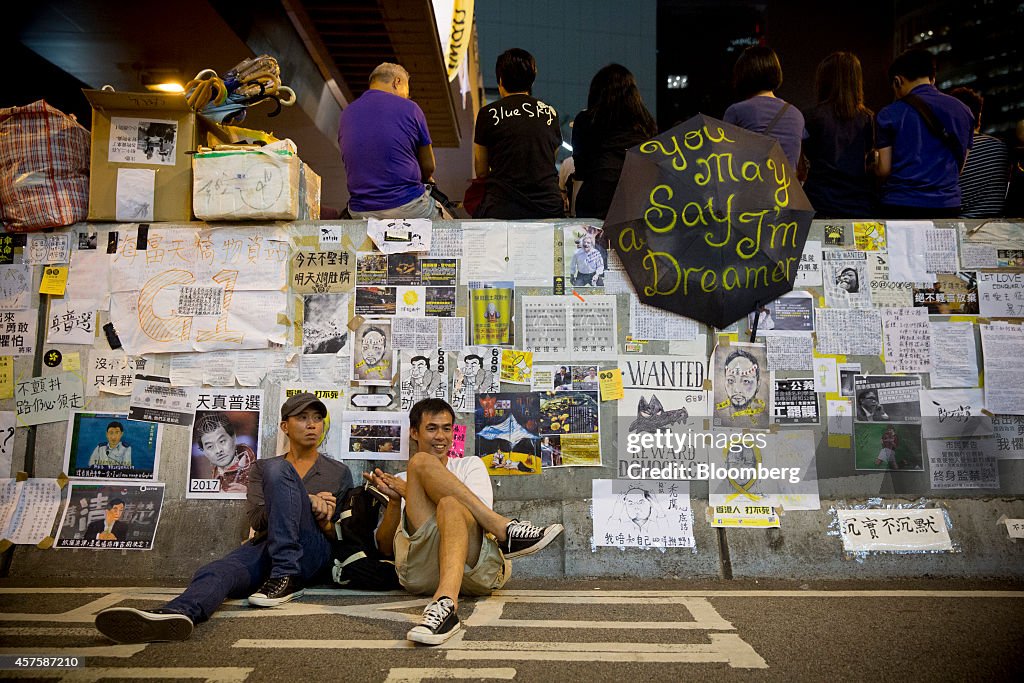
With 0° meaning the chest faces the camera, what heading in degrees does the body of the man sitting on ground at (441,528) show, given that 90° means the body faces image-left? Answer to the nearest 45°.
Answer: approximately 0°

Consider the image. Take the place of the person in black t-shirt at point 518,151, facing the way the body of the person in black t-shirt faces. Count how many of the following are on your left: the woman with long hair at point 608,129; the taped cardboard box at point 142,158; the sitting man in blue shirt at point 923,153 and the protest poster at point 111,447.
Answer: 2

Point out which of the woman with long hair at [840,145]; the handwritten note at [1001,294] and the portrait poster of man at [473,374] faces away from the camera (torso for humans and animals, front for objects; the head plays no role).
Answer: the woman with long hair

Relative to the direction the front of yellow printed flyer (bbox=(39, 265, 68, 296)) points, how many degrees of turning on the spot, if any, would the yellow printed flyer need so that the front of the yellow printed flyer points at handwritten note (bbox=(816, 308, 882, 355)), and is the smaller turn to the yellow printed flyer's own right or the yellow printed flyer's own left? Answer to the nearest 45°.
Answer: approximately 45° to the yellow printed flyer's own left

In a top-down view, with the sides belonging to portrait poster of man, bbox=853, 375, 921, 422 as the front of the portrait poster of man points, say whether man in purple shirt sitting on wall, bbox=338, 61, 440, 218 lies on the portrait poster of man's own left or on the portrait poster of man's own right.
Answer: on the portrait poster of man's own right

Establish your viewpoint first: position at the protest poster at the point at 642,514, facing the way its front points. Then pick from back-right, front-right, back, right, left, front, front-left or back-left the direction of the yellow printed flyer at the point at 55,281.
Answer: right

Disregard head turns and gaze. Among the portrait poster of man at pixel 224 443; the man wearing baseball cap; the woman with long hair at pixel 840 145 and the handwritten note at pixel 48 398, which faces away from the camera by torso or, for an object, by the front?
the woman with long hair

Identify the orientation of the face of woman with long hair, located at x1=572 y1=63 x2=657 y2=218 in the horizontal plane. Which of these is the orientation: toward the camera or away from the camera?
away from the camera

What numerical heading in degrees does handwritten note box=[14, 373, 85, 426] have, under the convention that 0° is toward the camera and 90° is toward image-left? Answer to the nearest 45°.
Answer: approximately 0°

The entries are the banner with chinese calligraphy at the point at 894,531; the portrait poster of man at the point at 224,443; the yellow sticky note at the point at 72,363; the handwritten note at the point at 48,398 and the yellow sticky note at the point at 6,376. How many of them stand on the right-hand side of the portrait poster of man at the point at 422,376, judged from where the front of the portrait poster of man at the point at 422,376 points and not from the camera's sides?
4

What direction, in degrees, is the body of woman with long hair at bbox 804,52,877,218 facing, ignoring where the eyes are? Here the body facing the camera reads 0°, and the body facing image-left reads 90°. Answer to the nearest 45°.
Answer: approximately 180°

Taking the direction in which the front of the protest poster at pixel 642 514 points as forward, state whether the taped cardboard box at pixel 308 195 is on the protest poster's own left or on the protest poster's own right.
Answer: on the protest poster's own right

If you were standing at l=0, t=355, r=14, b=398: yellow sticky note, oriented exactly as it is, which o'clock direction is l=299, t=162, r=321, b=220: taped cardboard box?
The taped cardboard box is roughly at 10 o'clock from the yellow sticky note.

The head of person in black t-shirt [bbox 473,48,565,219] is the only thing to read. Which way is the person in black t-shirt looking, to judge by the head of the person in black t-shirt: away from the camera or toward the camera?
away from the camera

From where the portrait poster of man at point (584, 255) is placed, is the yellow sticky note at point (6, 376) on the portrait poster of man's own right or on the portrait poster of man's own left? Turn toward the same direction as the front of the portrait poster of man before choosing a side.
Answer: on the portrait poster of man's own right
